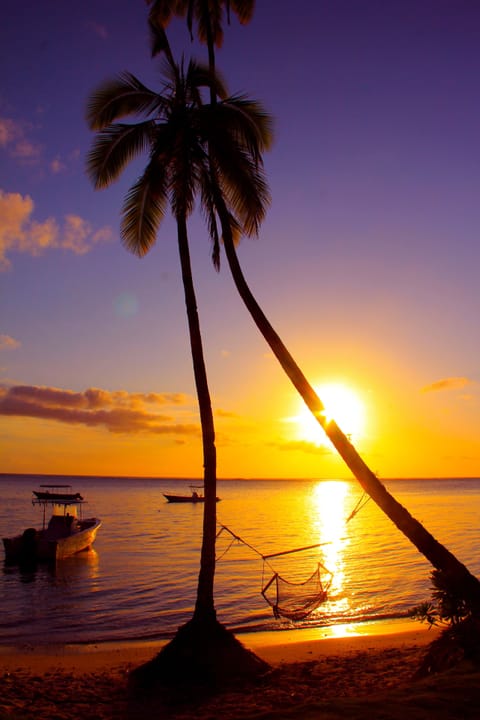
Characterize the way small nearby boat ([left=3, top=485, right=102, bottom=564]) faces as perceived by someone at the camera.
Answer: facing away from the viewer and to the right of the viewer

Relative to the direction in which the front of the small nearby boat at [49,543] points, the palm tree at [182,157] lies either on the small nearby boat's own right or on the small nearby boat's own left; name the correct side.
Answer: on the small nearby boat's own right
